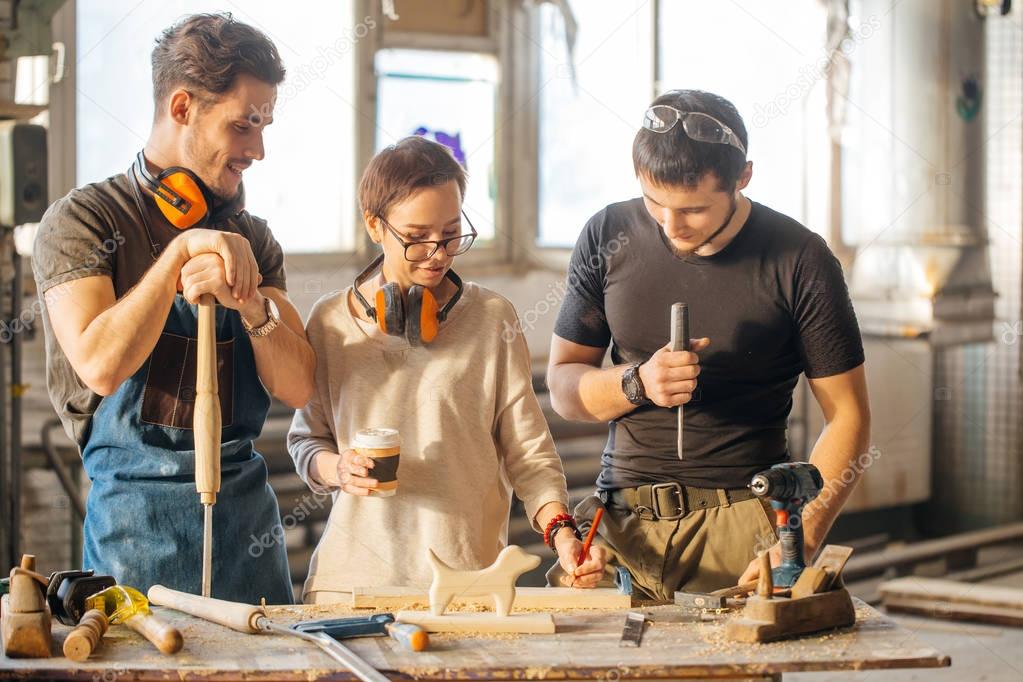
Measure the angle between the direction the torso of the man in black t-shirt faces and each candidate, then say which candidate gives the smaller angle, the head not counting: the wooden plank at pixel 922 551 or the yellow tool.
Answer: the yellow tool

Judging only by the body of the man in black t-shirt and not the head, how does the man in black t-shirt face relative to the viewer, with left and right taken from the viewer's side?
facing the viewer

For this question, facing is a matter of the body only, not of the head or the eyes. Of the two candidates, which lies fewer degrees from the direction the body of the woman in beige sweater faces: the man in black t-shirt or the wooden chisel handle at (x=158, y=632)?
the wooden chisel handle

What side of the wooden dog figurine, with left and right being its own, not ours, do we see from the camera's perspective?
right

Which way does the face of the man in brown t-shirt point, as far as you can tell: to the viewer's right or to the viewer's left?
to the viewer's right

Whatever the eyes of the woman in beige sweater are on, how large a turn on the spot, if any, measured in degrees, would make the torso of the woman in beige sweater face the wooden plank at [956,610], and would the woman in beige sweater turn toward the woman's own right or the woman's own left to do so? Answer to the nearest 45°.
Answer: approximately 135° to the woman's own left

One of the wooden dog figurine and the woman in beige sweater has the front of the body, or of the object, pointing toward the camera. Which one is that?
the woman in beige sweater

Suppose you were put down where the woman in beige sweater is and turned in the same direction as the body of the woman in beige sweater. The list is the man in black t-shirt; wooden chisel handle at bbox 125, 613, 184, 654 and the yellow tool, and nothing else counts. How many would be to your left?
1

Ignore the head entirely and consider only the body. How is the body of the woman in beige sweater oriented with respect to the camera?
toward the camera

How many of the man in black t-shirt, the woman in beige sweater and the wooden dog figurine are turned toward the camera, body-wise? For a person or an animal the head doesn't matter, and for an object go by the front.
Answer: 2

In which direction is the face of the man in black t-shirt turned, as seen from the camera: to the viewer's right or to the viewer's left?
to the viewer's left

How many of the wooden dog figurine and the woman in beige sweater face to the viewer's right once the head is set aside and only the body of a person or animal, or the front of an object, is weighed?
1
